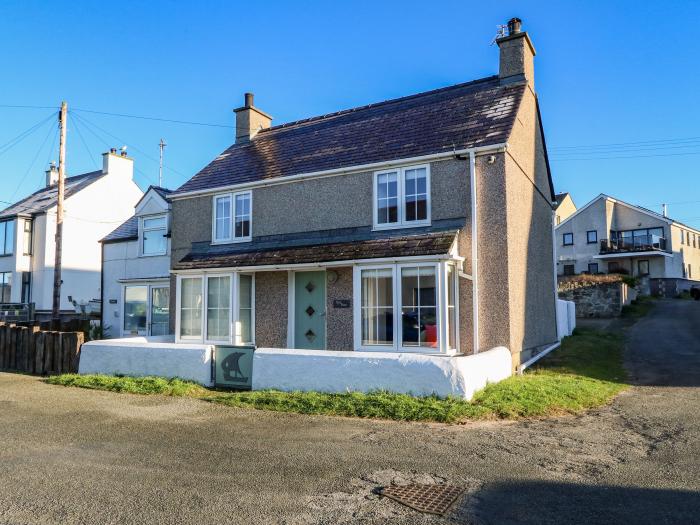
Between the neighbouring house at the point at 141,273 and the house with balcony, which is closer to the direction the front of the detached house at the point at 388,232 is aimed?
the neighbouring house

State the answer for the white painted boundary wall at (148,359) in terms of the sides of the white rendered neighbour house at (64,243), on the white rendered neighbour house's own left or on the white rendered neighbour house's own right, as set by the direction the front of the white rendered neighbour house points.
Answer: on the white rendered neighbour house's own left

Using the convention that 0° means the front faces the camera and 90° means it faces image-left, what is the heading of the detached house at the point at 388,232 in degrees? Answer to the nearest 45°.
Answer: approximately 45°

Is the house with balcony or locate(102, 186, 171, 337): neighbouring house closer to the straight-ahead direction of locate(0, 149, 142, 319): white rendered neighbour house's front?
the neighbouring house

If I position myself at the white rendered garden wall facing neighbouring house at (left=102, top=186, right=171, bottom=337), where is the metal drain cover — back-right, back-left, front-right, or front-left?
back-left

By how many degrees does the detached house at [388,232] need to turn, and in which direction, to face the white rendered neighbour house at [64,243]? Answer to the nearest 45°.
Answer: approximately 90° to its right

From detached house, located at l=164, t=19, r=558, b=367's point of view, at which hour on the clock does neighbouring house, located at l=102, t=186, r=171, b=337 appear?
The neighbouring house is roughly at 3 o'clock from the detached house.

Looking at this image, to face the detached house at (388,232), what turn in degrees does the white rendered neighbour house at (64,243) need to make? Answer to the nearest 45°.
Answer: approximately 45° to its left

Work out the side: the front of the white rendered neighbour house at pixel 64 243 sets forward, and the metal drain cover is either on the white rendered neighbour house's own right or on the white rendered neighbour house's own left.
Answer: on the white rendered neighbour house's own left

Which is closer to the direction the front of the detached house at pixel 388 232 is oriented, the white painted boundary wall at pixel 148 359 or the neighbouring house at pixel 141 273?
the white painted boundary wall

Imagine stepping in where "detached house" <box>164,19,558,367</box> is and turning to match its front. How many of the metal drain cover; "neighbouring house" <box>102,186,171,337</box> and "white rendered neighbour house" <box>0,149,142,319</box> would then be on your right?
2

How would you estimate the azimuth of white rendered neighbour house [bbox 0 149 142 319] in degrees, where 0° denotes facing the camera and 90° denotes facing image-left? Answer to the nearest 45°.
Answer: approximately 45°

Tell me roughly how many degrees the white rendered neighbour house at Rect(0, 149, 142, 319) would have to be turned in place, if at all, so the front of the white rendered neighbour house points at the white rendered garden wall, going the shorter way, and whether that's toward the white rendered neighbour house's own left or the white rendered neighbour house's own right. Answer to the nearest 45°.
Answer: approximately 45° to the white rendered neighbour house's own left

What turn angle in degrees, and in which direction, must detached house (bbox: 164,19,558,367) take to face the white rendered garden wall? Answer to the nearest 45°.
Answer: approximately 45° to its left

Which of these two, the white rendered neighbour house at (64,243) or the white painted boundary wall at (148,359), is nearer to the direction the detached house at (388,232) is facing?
the white painted boundary wall

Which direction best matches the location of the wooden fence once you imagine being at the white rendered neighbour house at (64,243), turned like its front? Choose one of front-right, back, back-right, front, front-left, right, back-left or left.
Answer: front-left
